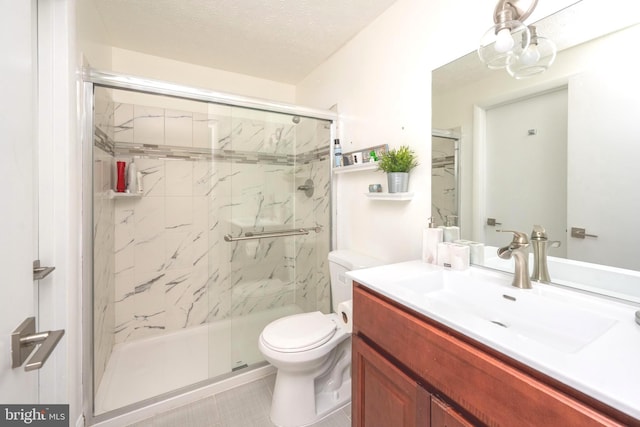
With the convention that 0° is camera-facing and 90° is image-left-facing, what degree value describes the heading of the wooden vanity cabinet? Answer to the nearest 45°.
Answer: approximately 45°

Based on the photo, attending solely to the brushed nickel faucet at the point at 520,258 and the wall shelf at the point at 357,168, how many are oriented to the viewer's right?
0

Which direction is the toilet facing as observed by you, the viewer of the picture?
facing the viewer and to the left of the viewer

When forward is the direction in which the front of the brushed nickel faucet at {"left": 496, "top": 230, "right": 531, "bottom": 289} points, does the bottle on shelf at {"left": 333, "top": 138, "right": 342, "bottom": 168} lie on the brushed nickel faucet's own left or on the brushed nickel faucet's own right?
on the brushed nickel faucet's own right

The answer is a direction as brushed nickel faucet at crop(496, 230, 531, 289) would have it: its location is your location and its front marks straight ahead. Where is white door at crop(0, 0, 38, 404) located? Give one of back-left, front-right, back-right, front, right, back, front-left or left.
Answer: front

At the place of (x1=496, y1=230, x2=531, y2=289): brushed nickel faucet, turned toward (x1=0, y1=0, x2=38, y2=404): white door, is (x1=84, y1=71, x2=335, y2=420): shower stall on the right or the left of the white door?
right

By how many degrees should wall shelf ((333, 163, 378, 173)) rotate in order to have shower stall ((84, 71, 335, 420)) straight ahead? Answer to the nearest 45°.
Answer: approximately 45° to its right

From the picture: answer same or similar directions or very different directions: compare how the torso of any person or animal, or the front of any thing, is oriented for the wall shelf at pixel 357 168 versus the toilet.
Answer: same or similar directions

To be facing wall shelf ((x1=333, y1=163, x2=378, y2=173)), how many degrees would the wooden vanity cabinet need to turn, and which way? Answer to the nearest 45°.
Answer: approximately 90° to its right

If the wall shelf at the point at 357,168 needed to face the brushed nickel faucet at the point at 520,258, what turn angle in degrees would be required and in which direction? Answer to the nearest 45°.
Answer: approximately 90° to its left

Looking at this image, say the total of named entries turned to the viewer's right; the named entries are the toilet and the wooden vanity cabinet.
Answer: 0

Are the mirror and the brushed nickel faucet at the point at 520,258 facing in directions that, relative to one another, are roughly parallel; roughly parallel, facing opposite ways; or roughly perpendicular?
roughly parallel

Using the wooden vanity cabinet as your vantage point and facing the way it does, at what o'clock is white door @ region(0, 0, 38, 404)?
The white door is roughly at 12 o'clock from the wooden vanity cabinet.

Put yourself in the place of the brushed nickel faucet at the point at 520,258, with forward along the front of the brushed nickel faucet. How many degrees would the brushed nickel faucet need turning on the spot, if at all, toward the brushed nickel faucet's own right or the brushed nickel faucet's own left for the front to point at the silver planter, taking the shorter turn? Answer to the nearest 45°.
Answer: approximately 90° to the brushed nickel faucet's own right

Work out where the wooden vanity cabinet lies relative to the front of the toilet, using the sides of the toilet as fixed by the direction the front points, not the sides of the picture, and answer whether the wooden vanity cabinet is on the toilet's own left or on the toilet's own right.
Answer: on the toilet's own left

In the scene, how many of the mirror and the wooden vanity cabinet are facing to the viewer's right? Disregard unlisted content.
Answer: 0

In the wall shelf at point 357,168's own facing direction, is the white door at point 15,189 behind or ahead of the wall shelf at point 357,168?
ahead
